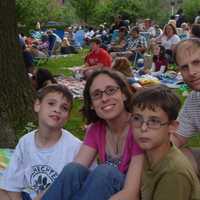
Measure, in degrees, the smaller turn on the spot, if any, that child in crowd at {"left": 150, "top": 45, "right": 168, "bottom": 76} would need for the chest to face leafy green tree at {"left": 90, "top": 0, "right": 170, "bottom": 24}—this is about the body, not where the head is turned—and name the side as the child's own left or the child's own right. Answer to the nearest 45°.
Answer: approximately 135° to the child's own right

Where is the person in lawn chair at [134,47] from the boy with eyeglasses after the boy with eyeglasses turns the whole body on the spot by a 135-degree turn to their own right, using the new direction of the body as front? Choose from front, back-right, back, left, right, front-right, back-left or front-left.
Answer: front

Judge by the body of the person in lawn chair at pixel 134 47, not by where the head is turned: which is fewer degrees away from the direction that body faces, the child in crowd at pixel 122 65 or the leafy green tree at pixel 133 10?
the child in crowd

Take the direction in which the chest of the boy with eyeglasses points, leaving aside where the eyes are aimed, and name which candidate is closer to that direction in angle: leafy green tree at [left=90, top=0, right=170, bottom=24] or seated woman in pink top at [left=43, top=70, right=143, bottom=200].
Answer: the seated woman in pink top

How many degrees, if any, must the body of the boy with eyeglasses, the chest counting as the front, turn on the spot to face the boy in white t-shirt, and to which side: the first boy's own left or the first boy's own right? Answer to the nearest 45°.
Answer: approximately 90° to the first boy's own right

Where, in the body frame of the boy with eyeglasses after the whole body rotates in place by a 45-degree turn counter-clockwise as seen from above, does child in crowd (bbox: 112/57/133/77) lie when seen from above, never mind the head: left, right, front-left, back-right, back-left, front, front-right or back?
back

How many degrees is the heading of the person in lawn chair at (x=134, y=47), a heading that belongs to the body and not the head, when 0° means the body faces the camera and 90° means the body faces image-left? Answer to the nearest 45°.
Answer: approximately 45°

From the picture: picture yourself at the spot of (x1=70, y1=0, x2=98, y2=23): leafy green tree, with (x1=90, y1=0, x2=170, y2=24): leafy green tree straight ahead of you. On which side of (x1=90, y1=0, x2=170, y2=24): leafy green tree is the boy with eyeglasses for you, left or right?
right

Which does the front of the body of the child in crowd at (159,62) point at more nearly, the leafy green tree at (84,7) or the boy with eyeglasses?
the boy with eyeglasses

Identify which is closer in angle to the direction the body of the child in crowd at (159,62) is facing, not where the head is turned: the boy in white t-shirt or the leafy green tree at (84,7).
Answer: the boy in white t-shirt
